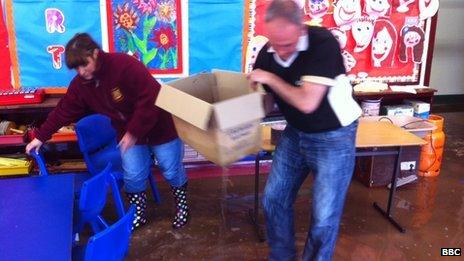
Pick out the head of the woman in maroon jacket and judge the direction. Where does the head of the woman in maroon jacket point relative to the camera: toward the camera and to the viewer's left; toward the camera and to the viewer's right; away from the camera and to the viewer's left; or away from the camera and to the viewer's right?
toward the camera and to the viewer's left

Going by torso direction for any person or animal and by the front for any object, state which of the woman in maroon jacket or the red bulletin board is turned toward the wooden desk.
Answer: the red bulletin board

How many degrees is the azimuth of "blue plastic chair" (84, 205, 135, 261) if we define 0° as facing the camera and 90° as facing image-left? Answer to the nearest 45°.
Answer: approximately 90°

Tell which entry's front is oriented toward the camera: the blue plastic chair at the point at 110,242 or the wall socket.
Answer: the wall socket

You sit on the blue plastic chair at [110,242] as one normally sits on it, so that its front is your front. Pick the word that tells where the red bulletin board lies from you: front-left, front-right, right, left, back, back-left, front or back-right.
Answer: back-right

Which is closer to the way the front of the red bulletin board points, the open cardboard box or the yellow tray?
the open cardboard box

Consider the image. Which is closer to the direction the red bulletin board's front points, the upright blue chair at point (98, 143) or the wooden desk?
the wooden desk

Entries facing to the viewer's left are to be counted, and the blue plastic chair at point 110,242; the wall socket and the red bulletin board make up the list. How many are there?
1

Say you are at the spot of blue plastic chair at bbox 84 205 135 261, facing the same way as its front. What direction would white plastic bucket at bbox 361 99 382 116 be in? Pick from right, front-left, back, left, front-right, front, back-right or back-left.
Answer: back-right

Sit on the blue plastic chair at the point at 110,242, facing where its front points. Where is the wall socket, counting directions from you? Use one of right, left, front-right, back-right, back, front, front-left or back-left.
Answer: back-right

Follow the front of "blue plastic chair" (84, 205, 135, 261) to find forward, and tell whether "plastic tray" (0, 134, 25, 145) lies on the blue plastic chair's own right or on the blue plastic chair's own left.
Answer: on the blue plastic chair's own right

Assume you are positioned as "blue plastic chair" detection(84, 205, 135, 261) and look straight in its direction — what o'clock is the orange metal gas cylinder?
The orange metal gas cylinder is roughly at 5 o'clock from the blue plastic chair.

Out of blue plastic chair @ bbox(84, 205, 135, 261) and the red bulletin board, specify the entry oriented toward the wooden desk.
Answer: the red bulletin board

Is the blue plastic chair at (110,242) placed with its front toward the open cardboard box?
no

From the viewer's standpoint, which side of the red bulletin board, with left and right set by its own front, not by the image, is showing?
front

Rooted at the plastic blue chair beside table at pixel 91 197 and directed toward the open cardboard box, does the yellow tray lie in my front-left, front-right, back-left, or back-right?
back-left

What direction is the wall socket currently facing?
toward the camera

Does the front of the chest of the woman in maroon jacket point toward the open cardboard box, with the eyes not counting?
no
